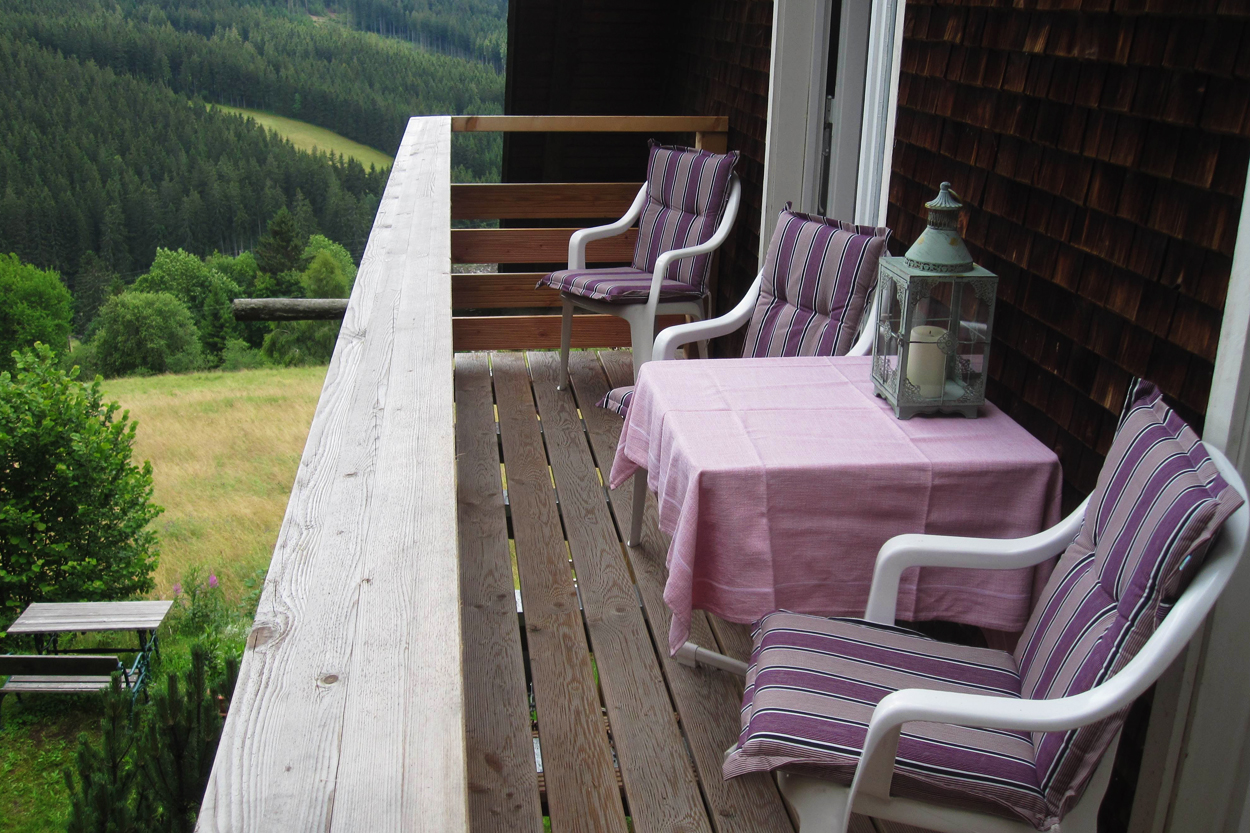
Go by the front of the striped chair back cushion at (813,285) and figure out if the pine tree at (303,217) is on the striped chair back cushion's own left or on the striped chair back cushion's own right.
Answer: on the striped chair back cushion's own right

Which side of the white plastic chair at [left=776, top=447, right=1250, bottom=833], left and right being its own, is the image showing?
left

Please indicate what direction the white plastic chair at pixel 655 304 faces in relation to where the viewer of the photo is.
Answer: facing the viewer and to the left of the viewer

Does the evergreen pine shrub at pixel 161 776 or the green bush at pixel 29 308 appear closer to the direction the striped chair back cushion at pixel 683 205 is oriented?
the evergreen pine shrub

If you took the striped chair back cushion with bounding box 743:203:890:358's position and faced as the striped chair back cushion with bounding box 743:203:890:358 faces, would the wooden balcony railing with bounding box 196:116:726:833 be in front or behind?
in front

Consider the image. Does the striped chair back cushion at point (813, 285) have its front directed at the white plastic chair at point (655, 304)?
no

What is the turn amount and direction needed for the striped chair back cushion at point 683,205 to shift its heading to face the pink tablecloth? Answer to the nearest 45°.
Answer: approximately 45° to its left

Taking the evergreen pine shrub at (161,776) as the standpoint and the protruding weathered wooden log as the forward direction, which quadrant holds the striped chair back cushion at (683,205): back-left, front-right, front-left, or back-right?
front-right

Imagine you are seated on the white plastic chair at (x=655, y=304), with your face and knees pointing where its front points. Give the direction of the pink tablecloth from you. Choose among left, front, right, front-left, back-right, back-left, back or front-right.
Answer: front-left

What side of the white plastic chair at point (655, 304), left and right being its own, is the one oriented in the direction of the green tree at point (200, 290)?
right

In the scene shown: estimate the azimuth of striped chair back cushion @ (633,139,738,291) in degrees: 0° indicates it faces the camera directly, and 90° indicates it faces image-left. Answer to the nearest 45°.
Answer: approximately 45°

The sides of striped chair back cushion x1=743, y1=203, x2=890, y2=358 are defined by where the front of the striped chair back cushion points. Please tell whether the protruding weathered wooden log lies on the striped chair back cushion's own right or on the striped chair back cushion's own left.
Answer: on the striped chair back cushion's own right

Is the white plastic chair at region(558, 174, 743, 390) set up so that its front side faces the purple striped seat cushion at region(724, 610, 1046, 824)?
no

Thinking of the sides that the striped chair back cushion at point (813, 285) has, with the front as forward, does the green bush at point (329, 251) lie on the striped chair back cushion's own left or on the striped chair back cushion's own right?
on the striped chair back cushion's own right

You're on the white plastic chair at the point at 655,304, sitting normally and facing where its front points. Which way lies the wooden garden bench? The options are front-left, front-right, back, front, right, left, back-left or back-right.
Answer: right

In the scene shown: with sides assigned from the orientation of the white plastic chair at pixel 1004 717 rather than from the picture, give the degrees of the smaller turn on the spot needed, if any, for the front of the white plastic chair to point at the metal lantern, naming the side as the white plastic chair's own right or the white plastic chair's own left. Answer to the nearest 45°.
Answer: approximately 90° to the white plastic chair's own right

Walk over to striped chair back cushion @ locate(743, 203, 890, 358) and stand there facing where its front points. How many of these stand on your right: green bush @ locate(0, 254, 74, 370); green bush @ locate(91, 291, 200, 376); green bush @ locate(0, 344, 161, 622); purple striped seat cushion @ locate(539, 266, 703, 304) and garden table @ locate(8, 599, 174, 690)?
5

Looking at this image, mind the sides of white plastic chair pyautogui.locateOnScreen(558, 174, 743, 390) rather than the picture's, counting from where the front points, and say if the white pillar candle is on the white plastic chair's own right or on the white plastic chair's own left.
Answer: on the white plastic chair's own left

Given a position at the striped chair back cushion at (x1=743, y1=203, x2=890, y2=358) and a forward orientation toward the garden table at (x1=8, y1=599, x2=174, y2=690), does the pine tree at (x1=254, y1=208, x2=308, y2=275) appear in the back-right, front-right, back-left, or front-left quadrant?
front-right
